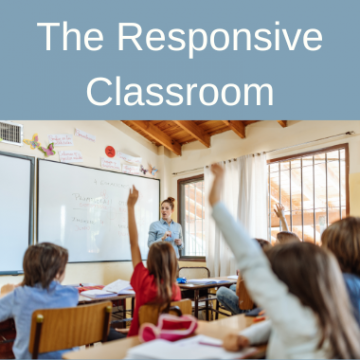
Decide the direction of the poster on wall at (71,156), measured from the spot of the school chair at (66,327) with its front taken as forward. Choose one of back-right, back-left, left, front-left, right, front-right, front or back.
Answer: front-right

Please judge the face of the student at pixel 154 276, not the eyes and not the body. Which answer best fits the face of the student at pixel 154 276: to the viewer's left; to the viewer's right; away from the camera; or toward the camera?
away from the camera

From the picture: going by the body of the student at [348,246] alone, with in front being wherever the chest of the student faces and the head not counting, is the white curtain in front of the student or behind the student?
in front

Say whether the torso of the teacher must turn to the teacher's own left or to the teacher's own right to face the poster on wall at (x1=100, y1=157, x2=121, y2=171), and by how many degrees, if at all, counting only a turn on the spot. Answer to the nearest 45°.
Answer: approximately 135° to the teacher's own right

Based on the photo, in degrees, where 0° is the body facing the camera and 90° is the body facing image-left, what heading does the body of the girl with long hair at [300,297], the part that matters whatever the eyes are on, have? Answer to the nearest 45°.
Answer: approximately 135°

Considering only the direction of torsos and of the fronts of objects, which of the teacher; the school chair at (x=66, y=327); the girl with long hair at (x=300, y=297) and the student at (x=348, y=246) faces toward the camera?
the teacher

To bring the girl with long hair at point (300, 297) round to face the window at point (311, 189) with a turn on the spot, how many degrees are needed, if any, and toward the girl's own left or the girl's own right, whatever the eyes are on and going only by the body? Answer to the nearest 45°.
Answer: approximately 45° to the girl's own right

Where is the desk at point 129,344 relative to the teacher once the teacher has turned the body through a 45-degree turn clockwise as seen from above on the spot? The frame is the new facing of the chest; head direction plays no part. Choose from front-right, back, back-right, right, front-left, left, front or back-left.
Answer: front-left

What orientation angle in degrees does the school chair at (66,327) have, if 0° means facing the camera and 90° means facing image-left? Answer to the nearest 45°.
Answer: approximately 135°

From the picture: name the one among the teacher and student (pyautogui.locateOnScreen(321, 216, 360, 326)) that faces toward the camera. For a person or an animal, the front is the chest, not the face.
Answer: the teacher

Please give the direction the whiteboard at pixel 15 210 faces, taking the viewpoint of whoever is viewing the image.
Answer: facing the viewer and to the right of the viewer

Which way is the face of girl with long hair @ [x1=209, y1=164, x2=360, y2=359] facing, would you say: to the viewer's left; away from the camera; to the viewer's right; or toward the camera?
away from the camera

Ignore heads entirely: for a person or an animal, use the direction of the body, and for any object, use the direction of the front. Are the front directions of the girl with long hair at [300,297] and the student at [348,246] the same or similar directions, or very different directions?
same or similar directions

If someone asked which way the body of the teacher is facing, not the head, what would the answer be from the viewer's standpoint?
toward the camera
